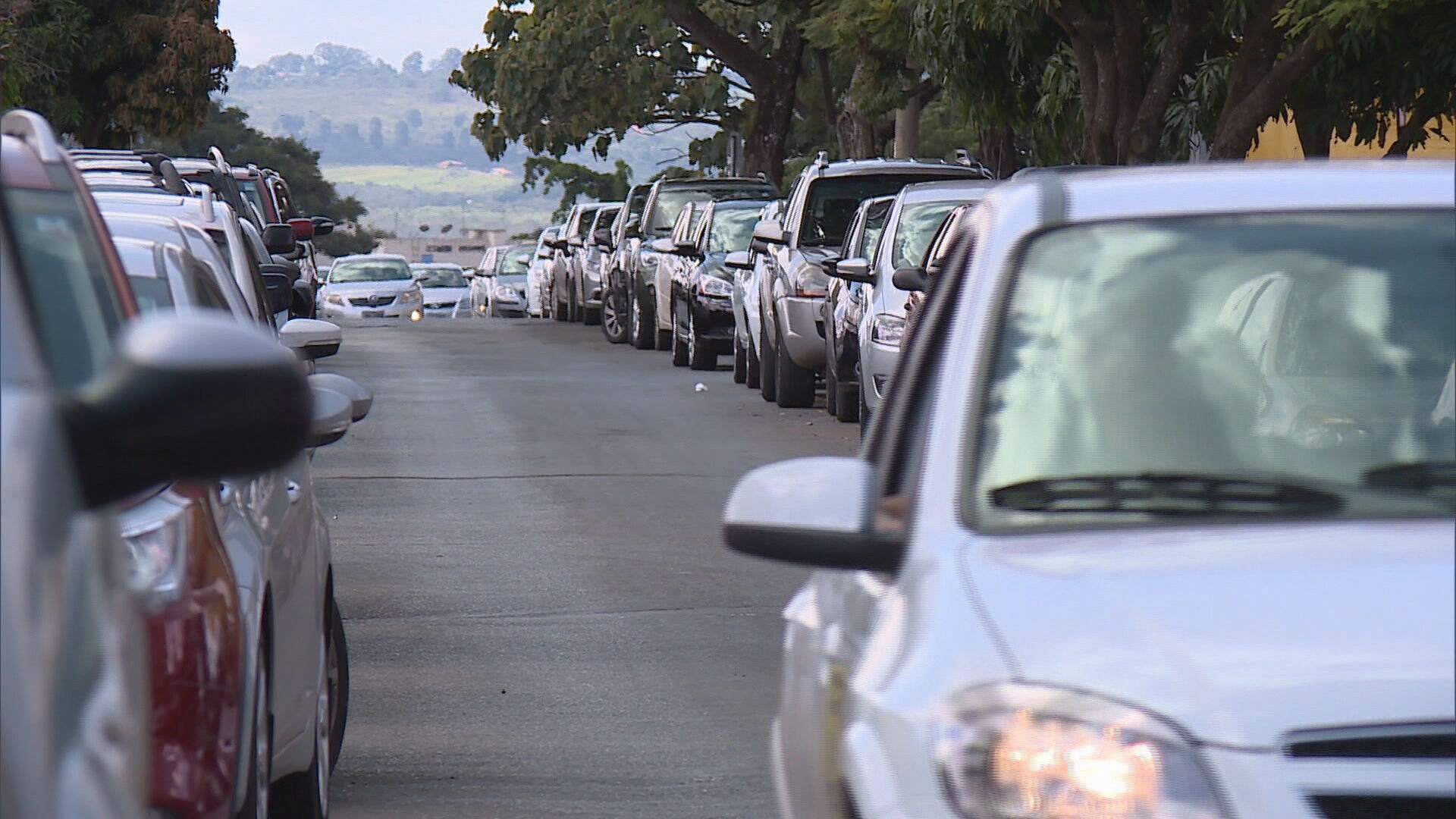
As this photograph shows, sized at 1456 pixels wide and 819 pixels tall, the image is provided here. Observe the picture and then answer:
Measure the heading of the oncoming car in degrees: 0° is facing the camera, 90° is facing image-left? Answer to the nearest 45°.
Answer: approximately 0°

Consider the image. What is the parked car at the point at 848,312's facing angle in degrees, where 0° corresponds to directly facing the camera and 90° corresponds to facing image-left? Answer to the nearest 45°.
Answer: approximately 0°

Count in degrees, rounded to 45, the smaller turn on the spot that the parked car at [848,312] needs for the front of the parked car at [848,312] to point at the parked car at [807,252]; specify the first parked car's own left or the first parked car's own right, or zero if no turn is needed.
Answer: approximately 180°

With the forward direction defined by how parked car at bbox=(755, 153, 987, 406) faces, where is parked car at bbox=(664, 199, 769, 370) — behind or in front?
behind

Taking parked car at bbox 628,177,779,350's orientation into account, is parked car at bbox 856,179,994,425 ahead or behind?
ahead

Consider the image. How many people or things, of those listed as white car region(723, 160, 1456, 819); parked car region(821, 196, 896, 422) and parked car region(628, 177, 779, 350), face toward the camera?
3

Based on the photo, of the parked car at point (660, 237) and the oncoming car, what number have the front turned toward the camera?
2

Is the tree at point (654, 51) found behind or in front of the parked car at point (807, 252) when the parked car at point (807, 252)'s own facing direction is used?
behind

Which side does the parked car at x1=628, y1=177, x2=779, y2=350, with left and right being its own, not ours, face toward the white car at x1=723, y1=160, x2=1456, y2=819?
front
